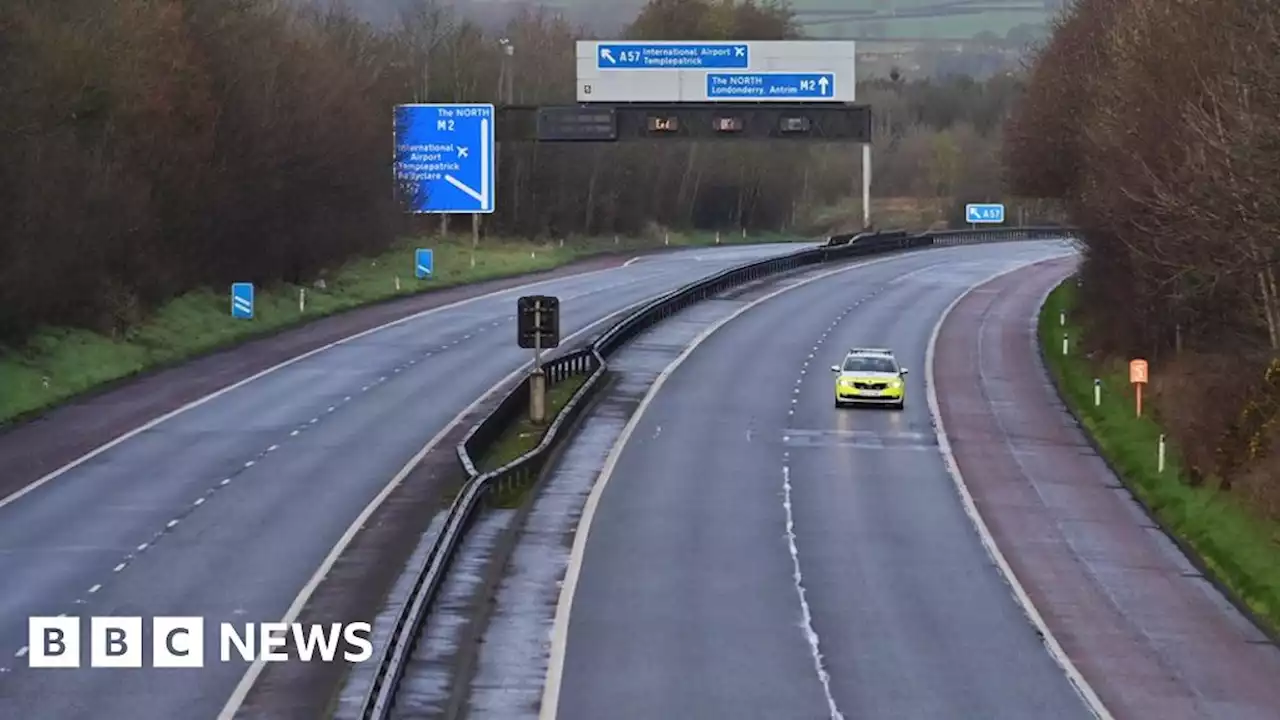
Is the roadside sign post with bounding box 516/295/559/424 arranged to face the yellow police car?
no

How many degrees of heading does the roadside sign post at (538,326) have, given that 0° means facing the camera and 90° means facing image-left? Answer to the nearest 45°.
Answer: approximately 180°

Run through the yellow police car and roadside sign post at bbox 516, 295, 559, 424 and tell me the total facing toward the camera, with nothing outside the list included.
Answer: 1

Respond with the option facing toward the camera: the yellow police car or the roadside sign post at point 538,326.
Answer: the yellow police car

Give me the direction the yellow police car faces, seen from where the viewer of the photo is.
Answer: facing the viewer

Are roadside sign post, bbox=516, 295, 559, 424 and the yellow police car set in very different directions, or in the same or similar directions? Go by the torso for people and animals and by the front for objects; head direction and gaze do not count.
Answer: very different directions

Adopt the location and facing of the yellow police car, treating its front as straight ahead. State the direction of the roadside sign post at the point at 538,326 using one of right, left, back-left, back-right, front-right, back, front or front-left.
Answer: front-right
